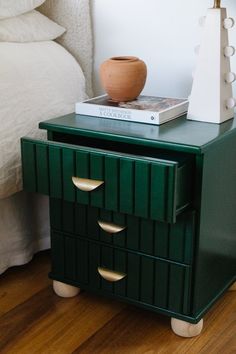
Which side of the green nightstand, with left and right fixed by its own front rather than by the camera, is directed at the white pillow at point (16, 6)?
right

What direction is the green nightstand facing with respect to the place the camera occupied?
facing the viewer and to the left of the viewer

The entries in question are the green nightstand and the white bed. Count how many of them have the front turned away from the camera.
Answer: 0

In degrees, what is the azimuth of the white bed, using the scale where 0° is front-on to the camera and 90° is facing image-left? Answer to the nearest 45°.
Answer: approximately 45°
